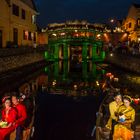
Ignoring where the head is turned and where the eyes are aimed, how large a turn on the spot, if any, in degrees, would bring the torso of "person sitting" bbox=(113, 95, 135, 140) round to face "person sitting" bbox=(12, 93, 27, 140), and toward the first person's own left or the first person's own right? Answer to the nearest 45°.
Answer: approximately 45° to the first person's own right

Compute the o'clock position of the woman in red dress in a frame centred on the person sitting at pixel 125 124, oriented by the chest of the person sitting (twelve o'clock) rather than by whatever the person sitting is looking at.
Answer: The woman in red dress is roughly at 1 o'clock from the person sitting.

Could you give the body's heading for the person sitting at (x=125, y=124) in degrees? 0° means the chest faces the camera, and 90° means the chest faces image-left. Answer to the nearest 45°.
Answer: approximately 45°

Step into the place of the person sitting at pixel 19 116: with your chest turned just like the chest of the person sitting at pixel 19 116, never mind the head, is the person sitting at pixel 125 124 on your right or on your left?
on your left
